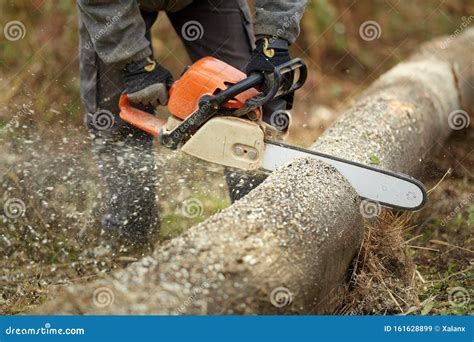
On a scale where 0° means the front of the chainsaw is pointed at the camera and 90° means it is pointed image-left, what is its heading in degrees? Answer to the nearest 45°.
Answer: approximately 270°
